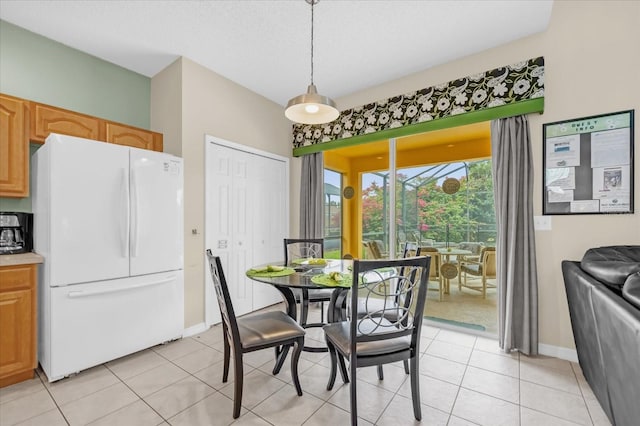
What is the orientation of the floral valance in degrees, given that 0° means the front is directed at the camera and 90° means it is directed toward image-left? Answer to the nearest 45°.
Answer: approximately 45°

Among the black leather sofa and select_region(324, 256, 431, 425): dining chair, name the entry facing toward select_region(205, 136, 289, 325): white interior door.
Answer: the dining chair

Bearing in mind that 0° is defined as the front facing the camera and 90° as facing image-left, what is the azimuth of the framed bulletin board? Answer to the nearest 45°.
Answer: approximately 45°

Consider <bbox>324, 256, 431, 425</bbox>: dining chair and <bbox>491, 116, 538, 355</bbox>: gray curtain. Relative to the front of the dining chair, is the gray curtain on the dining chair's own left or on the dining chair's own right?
on the dining chair's own right

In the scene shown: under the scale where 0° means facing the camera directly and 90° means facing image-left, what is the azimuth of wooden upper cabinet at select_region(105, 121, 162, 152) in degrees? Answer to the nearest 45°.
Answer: approximately 315°

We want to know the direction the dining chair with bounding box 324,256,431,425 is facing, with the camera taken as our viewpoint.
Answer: facing away from the viewer and to the left of the viewer
